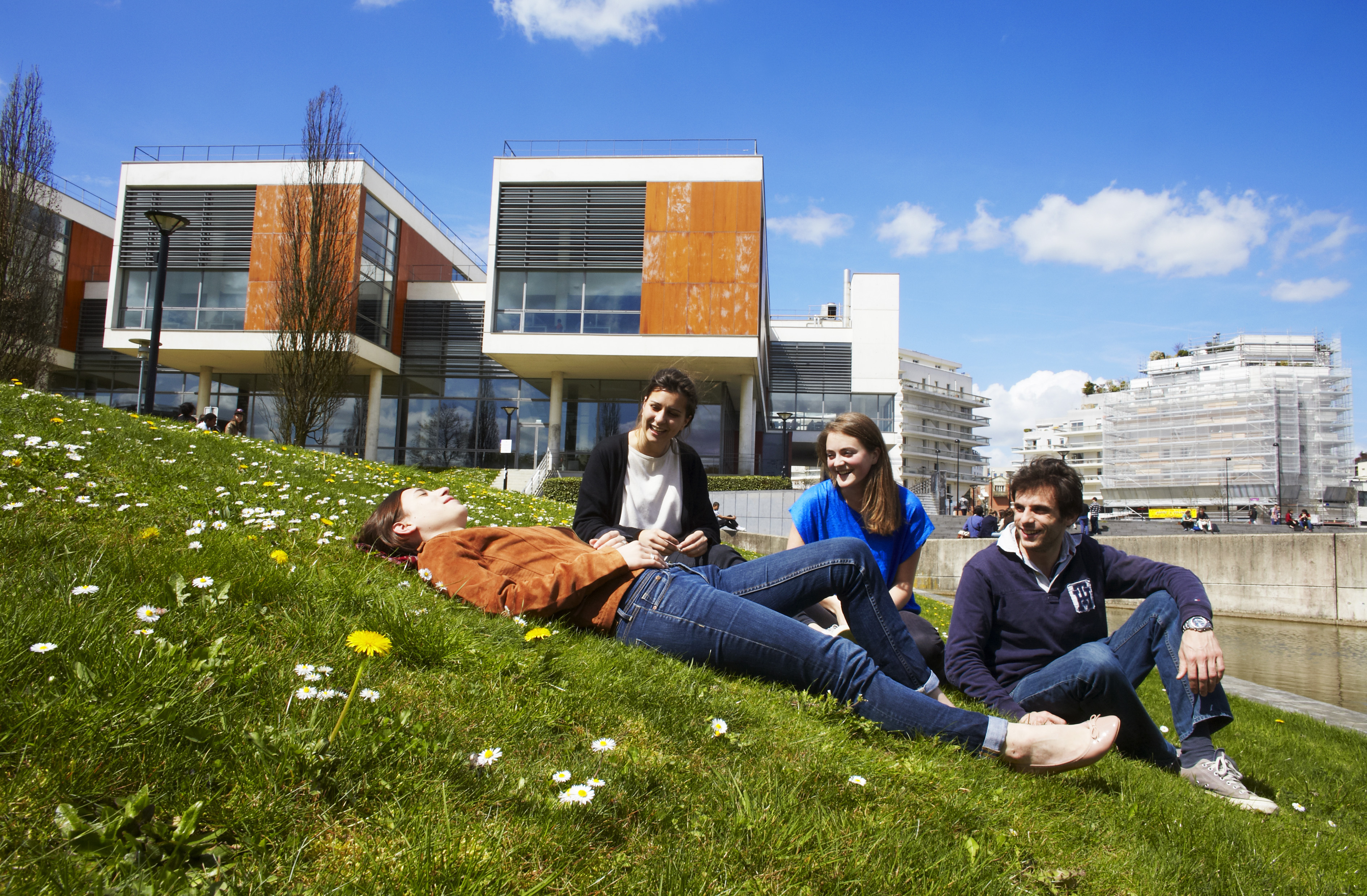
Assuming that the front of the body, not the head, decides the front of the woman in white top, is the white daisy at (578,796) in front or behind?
in front

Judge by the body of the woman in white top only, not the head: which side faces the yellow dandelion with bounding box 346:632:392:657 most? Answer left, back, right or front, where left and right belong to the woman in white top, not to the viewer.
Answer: front

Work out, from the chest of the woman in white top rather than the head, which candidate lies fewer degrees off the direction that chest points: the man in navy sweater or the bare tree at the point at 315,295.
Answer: the man in navy sweater

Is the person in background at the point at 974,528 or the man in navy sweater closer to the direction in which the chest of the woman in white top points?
the man in navy sweater

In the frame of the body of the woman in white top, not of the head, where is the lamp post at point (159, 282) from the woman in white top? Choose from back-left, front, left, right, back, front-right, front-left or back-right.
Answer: back-right

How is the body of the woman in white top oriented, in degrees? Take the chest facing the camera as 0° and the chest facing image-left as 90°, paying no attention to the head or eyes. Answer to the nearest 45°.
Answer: approximately 0°

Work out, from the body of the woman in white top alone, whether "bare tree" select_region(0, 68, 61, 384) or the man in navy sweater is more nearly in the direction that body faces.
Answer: the man in navy sweater

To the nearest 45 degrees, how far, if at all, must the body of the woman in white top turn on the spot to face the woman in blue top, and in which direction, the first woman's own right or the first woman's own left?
approximately 90° to the first woman's own left

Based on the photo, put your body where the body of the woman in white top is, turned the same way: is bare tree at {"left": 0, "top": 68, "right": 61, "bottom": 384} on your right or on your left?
on your right

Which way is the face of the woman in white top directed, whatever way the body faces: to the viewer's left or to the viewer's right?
to the viewer's left

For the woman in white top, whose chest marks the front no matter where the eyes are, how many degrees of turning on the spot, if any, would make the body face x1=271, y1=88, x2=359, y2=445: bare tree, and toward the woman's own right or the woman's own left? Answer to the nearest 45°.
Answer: approximately 135° to the woman's own right

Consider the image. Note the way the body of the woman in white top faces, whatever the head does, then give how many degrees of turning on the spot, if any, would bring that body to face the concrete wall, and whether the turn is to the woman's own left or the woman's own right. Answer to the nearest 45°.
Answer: approximately 135° to the woman's own left
